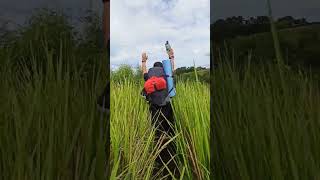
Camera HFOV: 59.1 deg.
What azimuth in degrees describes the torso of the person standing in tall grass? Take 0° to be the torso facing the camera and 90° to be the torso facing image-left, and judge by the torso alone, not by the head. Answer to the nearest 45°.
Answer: approximately 180°
